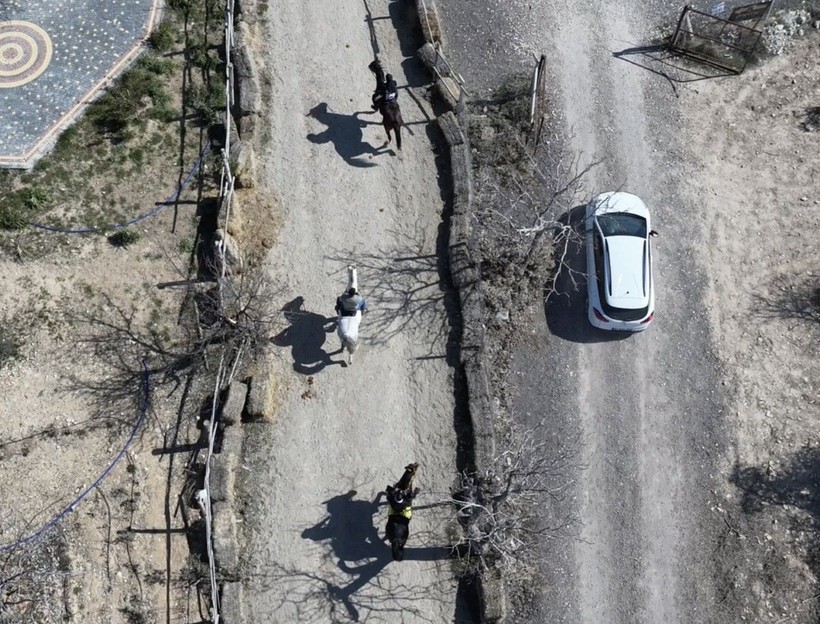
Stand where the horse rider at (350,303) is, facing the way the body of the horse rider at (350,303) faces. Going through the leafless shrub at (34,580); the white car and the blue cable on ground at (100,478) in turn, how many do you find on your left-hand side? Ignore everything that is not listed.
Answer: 2

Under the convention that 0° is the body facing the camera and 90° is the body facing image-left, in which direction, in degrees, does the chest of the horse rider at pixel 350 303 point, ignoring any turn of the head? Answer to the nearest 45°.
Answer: approximately 180°

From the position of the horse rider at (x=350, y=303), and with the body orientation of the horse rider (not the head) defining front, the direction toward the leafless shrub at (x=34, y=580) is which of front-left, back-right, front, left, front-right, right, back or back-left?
left

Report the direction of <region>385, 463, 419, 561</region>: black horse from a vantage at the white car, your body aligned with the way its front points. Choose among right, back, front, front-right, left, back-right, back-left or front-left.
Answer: back-left

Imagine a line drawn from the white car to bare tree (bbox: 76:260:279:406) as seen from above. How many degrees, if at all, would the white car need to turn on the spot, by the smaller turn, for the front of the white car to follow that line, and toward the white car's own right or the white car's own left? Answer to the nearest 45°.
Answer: approximately 90° to the white car's own left

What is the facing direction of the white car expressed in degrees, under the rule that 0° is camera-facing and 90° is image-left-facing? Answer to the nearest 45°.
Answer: approximately 180°

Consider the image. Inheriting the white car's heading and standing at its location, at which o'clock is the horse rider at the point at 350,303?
The horse rider is roughly at 8 o'clock from the white car.

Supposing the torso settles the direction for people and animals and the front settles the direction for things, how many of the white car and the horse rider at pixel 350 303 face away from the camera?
2
